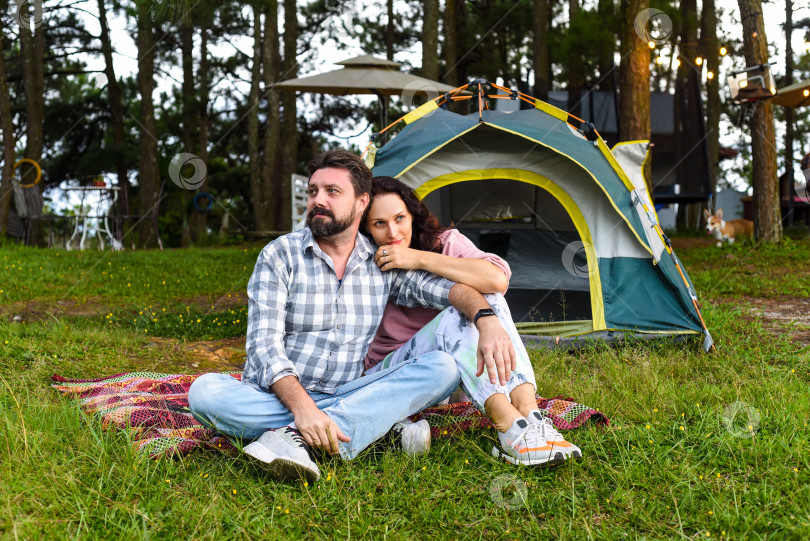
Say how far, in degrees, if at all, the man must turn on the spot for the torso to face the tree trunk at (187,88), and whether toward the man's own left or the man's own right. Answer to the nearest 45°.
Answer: approximately 180°

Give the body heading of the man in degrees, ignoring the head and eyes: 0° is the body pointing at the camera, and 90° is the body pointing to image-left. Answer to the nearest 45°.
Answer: approximately 0°

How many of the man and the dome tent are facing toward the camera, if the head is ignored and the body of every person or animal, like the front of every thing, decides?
2

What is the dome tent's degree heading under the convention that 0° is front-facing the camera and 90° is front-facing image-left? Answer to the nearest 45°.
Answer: approximately 0°

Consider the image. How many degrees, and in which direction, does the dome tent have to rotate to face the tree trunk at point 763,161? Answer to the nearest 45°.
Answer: approximately 135° to its left

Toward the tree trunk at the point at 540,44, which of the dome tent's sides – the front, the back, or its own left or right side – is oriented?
back

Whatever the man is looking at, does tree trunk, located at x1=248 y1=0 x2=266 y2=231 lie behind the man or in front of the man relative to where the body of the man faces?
behind
